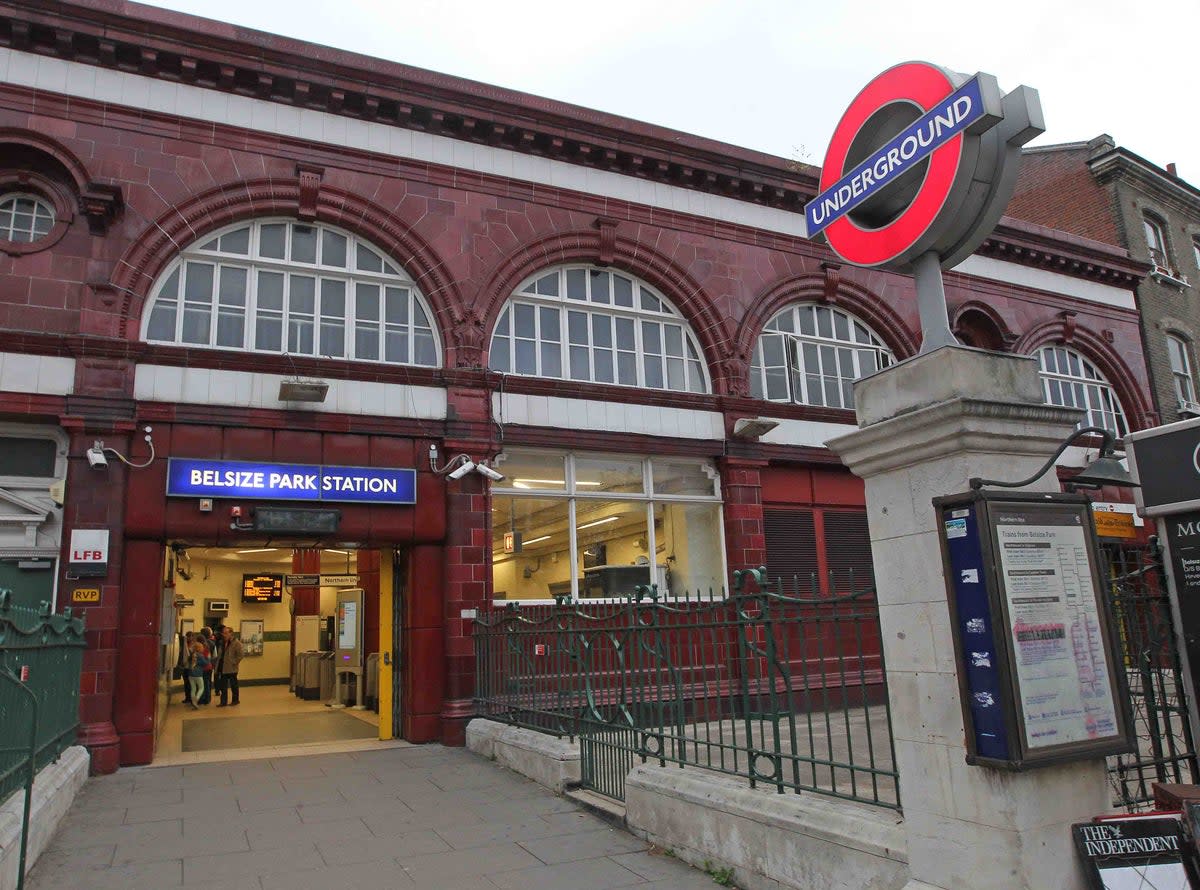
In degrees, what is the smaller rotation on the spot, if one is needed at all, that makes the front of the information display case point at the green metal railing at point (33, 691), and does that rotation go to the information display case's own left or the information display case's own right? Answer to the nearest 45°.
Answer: approximately 135° to the information display case's own right

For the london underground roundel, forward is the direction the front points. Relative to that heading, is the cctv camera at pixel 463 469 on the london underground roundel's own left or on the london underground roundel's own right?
on the london underground roundel's own right

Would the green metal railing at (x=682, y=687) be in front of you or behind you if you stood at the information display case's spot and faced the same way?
behind

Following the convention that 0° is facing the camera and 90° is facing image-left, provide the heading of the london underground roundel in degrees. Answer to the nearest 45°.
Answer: approximately 45°

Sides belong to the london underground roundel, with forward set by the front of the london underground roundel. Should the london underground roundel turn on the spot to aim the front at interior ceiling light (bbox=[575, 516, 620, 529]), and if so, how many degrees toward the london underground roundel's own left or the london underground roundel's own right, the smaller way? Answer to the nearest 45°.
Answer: approximately 90° to the london underground roundel's own right
